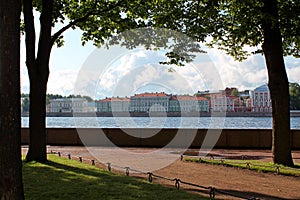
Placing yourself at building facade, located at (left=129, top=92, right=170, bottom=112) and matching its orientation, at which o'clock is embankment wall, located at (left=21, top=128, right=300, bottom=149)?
The embankment wall is roughly at 11 o'clock from the building facade.

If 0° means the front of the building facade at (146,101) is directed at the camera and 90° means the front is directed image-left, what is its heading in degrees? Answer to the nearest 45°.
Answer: approximately 0°

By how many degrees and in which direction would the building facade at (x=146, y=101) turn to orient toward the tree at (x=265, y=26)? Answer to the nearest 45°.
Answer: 0° — it already faces it
